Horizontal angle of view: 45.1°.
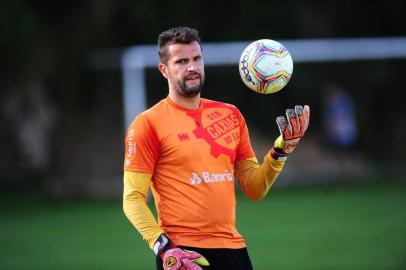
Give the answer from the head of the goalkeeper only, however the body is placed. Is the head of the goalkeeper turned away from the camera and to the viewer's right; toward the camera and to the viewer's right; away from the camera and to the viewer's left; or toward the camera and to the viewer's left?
toward the camera and to the viewer's right

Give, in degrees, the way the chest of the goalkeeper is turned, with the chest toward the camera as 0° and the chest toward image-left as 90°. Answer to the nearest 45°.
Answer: approximately 315°

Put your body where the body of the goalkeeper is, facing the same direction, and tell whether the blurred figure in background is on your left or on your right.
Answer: on your left

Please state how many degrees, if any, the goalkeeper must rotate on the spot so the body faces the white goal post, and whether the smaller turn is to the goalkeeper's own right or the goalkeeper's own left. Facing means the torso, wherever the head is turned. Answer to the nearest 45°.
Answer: approximately 135° to the goalkeeper's own left
